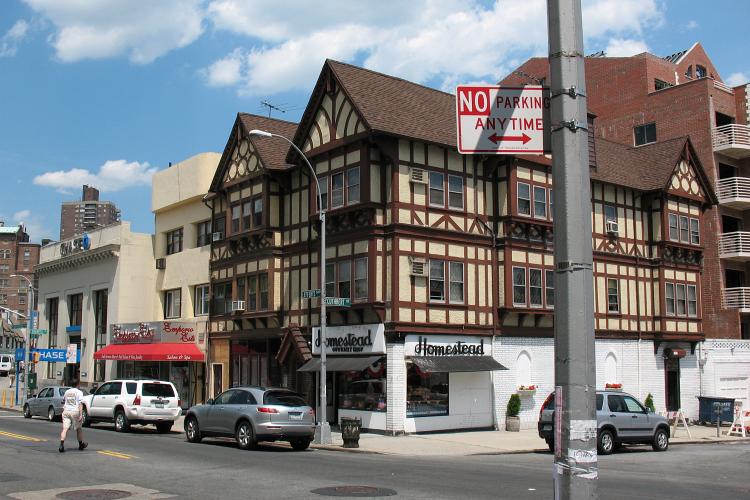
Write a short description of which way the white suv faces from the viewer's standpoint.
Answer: facing away from the viewer and to the left of the viewer

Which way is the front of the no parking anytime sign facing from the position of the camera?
facing the viewer

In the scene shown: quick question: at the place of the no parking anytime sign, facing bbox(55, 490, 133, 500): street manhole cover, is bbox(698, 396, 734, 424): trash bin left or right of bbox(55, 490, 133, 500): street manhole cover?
right

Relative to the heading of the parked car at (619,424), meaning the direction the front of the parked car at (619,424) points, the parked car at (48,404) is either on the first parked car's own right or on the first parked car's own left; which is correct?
on the first parked car's own left

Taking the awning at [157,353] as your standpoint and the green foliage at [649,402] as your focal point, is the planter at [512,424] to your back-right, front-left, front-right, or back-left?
front-right

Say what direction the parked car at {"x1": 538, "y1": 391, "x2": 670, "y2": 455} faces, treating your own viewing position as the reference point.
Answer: facing away from the viewer and to the right of the viewer

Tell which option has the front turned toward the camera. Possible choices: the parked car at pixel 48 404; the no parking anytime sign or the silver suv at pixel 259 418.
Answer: the no parking anytime sign

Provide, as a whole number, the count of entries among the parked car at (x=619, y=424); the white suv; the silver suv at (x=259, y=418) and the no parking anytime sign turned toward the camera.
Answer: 1

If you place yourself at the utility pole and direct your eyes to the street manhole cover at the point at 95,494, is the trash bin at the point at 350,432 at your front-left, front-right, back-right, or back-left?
front-right

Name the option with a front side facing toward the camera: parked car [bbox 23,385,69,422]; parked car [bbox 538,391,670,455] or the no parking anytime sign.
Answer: the no parking anytime sign

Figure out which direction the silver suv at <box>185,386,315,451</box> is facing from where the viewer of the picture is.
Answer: facing away from the viewer and to the left of the viewer

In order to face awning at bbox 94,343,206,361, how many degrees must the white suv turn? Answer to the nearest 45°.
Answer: approximately 45° to its right

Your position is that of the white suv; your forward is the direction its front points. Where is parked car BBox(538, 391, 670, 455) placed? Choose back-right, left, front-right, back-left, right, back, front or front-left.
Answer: back

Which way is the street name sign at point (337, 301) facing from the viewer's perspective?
toward the camera
